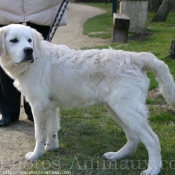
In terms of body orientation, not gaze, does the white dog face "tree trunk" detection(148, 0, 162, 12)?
no

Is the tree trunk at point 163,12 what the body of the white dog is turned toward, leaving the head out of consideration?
no

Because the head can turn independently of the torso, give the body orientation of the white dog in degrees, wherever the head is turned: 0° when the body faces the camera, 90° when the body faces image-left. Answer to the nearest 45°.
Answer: approximately 90°
